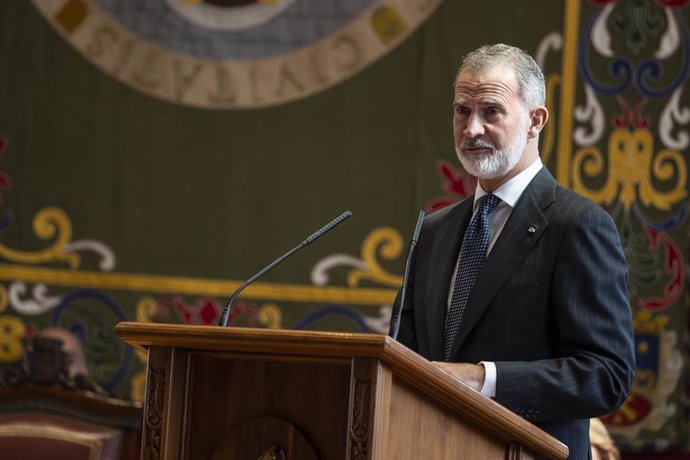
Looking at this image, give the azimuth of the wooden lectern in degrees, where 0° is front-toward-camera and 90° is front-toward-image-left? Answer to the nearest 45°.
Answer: approximately 45°

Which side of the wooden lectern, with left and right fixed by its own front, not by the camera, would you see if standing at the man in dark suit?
back

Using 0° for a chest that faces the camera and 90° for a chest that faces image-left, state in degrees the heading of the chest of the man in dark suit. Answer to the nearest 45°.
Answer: approximately 45°
